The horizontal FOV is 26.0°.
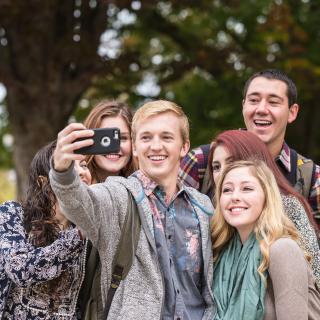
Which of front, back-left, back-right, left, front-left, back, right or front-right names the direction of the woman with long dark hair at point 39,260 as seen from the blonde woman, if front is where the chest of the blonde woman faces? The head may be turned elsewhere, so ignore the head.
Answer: front-right

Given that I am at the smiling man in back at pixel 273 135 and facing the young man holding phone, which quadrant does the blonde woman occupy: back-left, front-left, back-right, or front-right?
front-left

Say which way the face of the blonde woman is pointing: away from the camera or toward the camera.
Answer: toward the camera

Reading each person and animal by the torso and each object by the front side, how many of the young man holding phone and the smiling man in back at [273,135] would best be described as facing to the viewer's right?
0

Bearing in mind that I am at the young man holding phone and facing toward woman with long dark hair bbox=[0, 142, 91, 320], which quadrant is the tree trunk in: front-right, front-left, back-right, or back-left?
front-right

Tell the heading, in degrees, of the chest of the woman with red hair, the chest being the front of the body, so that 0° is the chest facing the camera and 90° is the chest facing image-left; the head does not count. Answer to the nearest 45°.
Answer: approximately 45°

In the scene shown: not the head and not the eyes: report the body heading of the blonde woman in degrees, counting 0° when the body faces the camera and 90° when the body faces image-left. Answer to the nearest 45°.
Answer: approximately 45°

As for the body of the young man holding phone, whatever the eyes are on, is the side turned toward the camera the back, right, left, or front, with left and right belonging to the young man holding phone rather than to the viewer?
front

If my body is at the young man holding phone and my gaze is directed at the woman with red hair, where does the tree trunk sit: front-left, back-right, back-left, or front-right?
front-left

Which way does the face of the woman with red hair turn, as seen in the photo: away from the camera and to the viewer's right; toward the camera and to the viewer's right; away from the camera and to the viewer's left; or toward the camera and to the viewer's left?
toward the camera and to the viewer's left

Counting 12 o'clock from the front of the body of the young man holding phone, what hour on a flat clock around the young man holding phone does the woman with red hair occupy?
The woman with red hair is roughly at 8 o'clock from the young man holding phone.

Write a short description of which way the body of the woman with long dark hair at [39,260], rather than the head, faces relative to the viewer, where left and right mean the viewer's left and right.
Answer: facing to the right of the viewer

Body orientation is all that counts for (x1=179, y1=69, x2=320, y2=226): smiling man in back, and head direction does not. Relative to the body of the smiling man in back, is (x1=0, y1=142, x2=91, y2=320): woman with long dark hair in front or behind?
in front

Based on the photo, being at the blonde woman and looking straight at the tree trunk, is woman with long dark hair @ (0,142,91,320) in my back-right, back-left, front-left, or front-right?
front-left
